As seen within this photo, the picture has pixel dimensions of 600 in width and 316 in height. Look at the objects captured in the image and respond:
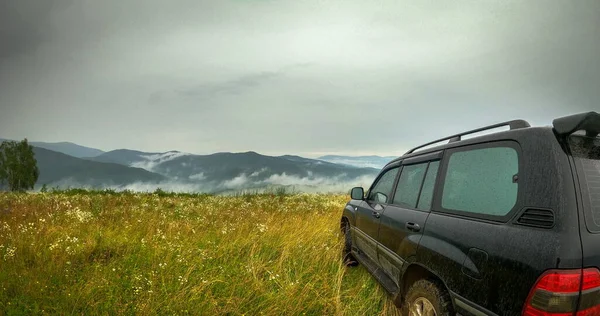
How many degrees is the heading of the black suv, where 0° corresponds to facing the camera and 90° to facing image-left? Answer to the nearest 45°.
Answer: approximately 135°
